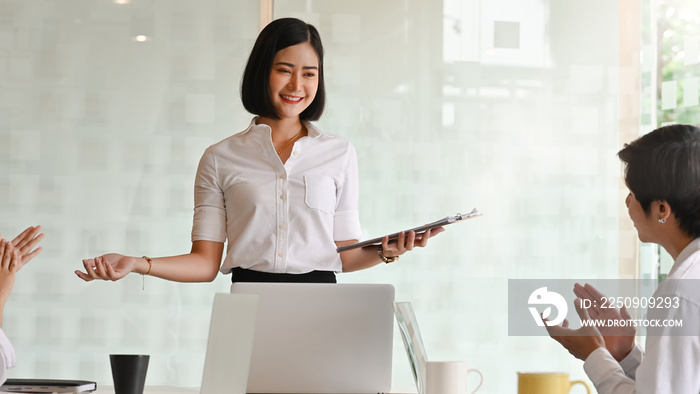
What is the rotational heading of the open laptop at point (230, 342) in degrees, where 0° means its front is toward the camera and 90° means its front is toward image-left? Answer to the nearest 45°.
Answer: approximately 135°

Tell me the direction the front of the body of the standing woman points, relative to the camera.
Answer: toward the camera

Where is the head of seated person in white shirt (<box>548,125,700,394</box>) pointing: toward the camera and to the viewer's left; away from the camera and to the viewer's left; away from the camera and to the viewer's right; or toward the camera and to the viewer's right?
away from the camera and to the viewer's left

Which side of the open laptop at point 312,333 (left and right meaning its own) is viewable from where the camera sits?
back

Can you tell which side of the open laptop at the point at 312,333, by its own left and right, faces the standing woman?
front

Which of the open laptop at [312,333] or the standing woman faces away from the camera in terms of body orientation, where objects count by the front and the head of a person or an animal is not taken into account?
the open laptop

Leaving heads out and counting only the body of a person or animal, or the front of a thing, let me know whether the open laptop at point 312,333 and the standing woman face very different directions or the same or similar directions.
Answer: very different directions

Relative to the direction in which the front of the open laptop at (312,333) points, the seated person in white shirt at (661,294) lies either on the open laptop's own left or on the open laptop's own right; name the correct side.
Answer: on the open laptop's own right

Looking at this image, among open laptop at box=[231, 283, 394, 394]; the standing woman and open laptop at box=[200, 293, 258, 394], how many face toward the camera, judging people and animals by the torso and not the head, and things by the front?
1

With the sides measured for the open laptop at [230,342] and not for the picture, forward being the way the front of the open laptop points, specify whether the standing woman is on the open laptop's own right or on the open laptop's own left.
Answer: on the open laptop's own right

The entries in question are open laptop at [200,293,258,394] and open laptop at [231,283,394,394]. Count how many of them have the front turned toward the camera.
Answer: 0

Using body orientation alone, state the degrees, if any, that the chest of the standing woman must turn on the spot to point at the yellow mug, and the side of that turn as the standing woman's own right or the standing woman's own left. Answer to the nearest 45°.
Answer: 0° — they already face it

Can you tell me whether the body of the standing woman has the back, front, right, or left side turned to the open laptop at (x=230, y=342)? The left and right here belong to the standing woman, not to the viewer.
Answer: front
